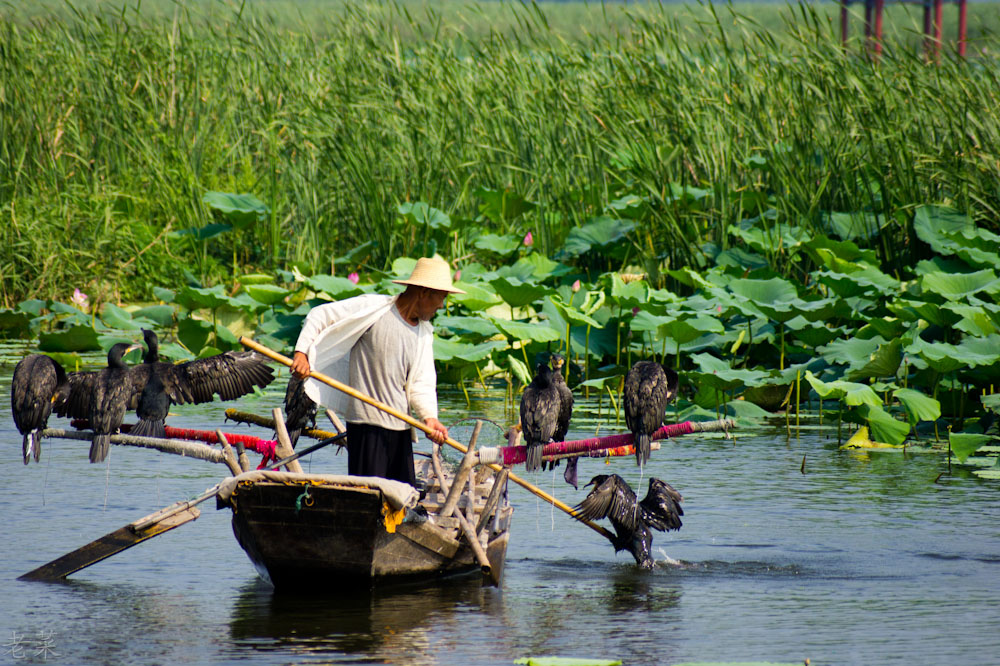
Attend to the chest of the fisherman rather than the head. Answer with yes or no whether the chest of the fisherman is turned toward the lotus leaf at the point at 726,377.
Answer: no

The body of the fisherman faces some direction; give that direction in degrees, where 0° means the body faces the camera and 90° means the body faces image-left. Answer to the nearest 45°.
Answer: approximately 315°

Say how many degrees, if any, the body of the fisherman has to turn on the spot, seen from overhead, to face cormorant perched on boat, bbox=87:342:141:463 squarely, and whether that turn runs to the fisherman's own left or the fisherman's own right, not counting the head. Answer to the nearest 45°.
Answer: approximately 135° to the fisherman's own right

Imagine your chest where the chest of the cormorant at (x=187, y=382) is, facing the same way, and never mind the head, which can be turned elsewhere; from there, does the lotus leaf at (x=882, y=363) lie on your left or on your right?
on your right

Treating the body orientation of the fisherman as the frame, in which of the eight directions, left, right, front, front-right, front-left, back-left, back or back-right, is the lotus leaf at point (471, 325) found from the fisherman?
back-left

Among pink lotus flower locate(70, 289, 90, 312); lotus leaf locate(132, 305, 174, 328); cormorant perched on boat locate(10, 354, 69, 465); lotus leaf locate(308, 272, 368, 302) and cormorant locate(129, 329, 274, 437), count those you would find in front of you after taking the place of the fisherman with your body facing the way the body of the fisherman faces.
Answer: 0
